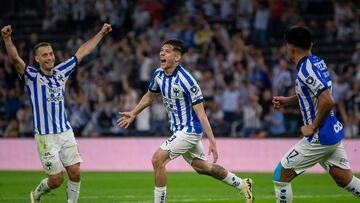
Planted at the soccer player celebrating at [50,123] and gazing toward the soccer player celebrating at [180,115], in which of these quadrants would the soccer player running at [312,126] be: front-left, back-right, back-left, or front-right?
front-right

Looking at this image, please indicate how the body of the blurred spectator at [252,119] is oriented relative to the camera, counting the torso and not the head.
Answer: toward the camera

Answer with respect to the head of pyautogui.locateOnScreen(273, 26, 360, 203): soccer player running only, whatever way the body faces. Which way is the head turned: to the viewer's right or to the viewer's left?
to the viewer's left

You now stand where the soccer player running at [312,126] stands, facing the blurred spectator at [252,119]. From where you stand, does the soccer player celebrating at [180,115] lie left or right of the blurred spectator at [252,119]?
left

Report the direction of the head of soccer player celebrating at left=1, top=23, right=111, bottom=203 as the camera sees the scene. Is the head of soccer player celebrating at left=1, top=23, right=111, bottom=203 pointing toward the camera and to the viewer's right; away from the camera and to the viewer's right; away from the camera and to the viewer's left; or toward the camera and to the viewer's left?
toward the camera and to the viewer's right

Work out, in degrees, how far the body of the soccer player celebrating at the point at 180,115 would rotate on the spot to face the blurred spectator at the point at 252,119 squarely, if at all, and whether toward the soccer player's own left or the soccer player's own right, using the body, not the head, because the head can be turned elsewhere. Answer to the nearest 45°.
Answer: approximately 135° to the soccer player's own right

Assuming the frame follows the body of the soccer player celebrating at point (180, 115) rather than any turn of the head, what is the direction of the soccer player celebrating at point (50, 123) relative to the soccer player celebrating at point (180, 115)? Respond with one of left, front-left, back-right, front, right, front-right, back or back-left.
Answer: front-right

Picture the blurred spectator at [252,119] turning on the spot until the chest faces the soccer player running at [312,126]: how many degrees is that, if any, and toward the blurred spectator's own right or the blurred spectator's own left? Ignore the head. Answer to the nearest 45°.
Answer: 0° — they already face them

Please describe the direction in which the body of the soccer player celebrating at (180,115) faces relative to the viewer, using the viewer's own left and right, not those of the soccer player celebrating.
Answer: facing the viewer and to the left of the viewer

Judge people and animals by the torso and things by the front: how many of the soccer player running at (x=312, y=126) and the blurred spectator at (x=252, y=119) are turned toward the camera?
1

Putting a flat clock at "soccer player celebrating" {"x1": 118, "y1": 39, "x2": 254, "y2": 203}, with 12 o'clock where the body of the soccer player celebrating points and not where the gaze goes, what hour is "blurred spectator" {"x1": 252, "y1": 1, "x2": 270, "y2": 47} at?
The blurred spectator is roughly at 5 o'clock from the soccer player celebrating.
